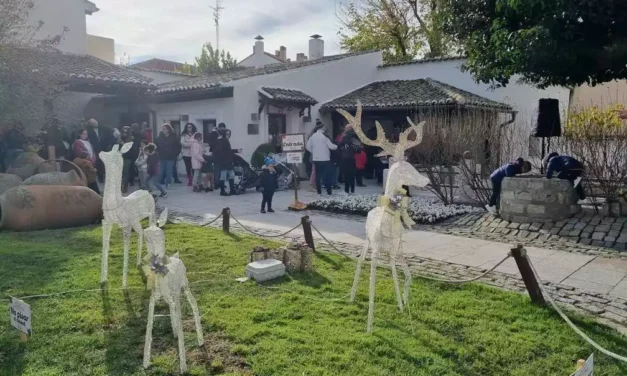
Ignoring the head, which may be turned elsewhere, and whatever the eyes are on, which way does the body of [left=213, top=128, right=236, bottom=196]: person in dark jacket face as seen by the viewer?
away from the camera

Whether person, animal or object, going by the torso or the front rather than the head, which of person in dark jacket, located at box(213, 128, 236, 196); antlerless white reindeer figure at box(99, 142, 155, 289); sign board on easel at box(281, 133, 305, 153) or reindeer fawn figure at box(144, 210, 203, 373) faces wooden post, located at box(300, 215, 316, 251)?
the sign board on easel

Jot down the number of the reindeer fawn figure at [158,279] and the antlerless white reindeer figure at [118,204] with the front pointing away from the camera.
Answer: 0

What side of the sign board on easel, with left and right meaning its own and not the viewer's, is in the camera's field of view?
front

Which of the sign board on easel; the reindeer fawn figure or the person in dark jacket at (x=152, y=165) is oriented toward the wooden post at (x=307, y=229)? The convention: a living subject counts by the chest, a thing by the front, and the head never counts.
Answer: the sign board on easel

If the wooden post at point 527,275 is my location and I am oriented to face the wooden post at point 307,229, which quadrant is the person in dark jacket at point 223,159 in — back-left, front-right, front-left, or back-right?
front-right

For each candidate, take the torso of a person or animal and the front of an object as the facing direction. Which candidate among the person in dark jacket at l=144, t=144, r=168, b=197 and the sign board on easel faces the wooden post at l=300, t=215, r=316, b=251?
the sign board on easel

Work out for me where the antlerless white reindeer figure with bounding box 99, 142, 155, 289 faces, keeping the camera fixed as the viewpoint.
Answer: facing the viewer and to the left of the viewer

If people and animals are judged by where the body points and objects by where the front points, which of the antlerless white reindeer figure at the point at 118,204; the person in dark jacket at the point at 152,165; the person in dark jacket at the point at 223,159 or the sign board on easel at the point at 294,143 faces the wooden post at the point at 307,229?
the sign board on easel

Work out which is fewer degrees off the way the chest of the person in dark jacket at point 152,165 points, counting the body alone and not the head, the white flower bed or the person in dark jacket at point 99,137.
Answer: the person in dark jacket

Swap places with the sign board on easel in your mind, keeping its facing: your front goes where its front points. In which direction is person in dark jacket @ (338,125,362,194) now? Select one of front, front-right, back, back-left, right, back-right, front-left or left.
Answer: back-left

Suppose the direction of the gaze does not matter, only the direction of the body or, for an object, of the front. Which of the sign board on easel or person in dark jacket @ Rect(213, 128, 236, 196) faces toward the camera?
the sign board on easel

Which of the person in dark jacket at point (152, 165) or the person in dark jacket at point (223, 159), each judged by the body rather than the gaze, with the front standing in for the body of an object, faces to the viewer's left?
the person in dark jacket at point (152, 165)

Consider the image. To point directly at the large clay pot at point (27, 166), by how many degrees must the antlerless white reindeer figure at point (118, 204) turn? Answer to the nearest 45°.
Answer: approximately 135° to its right
